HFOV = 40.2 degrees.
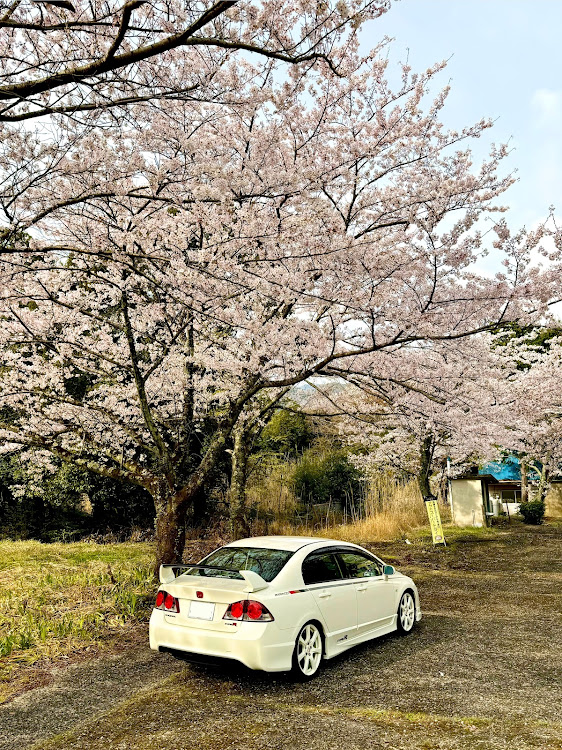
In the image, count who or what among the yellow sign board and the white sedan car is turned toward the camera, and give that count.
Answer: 1

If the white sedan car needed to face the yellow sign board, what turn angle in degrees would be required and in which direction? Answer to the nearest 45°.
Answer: approximately 45° to its left

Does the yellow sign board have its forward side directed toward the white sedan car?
yes

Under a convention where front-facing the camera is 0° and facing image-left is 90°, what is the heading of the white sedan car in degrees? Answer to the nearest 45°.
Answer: approximately 225°

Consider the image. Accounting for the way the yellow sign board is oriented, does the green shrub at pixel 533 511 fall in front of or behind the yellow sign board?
behind

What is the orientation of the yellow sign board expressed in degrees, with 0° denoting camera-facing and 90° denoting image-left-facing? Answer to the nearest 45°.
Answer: approximately 0°
